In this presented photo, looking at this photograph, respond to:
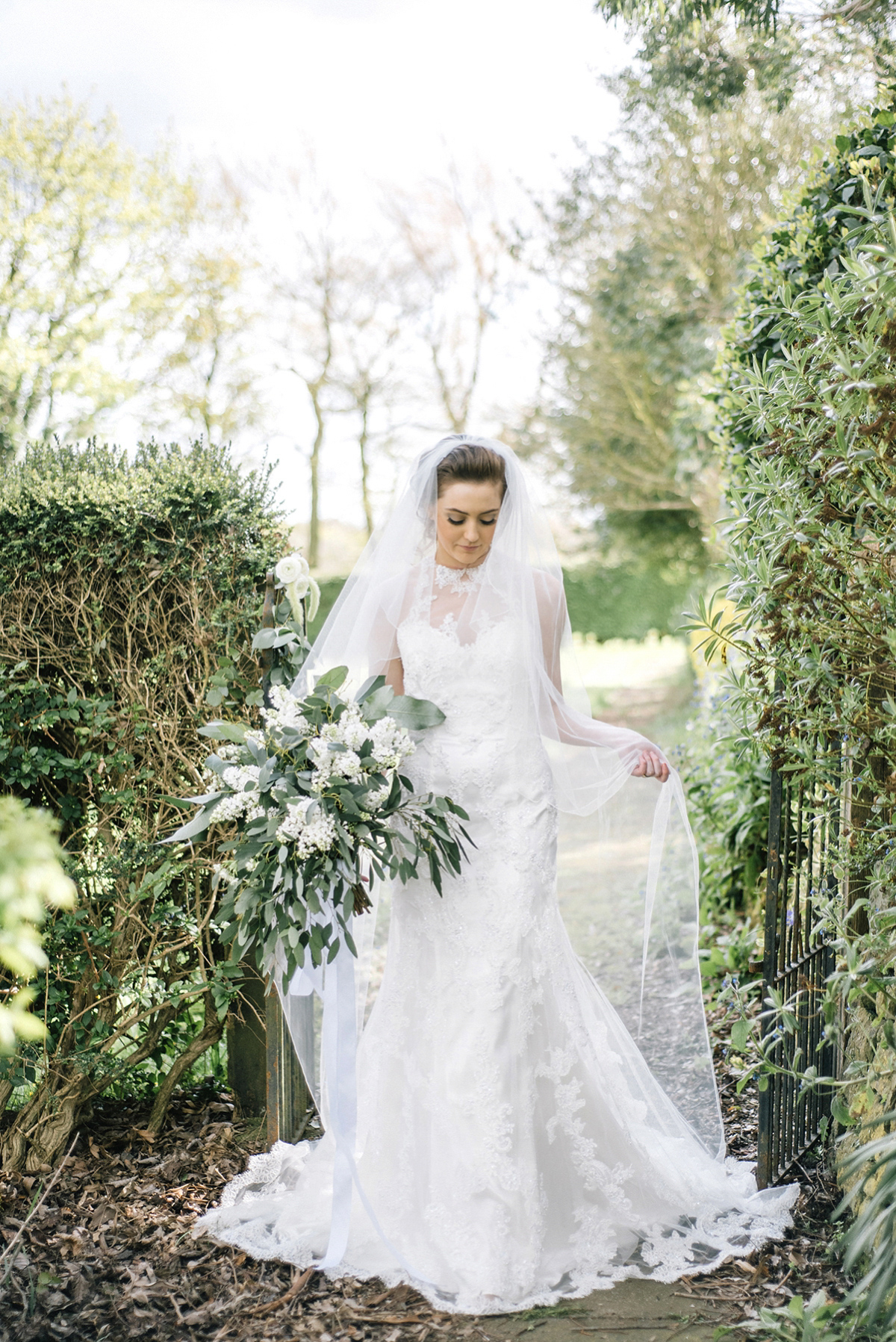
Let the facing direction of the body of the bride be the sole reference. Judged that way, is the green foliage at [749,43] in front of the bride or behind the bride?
behind

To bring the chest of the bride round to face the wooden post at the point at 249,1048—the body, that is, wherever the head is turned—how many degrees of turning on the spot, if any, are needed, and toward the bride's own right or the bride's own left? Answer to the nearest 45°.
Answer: approximately 135° to the bride's own right

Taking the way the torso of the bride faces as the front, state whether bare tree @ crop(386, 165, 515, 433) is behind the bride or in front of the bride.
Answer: behind

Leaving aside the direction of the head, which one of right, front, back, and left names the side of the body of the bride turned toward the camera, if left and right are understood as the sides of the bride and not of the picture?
front

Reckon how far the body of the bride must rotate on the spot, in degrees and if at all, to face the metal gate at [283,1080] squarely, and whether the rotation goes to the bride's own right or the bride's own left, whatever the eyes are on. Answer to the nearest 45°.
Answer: approximately 135° to the bride's own right
